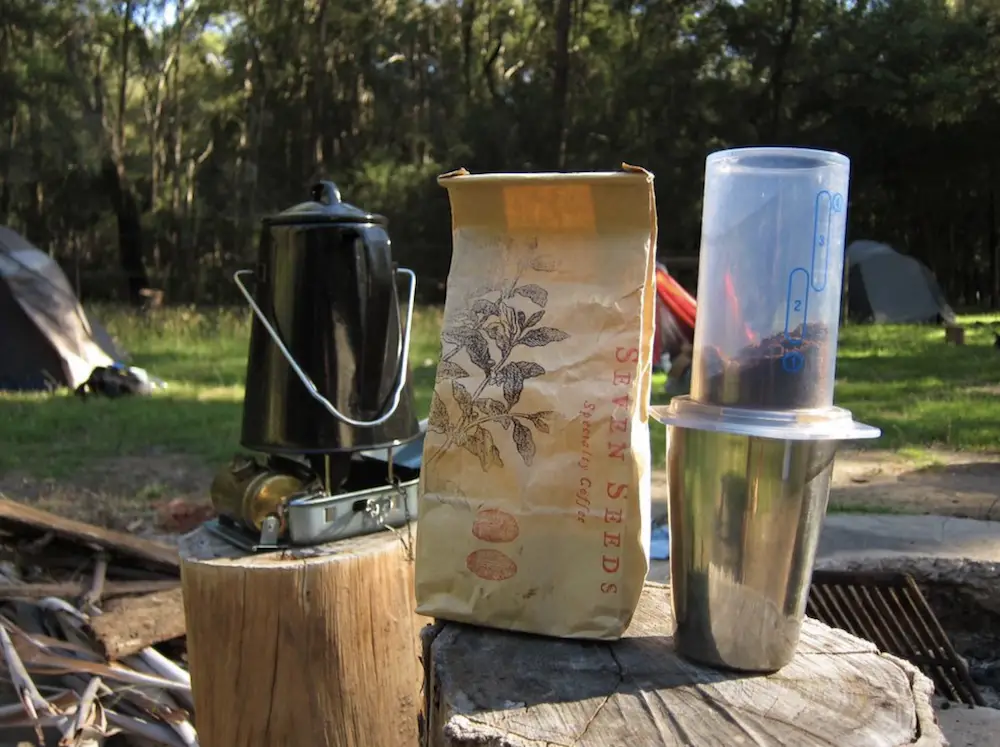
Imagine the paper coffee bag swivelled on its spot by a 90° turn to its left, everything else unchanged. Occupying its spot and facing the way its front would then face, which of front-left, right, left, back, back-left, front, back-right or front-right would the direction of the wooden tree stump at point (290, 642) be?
back-left

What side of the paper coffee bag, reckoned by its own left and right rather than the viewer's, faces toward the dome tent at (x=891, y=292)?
back

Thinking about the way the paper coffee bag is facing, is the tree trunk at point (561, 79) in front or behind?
behind

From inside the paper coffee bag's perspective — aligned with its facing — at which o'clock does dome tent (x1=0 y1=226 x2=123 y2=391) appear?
The dome tent is roughly at 5 o'clock from the paper coffee bag.

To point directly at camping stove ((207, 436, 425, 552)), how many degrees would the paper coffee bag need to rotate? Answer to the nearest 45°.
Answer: approximately 135° to its right

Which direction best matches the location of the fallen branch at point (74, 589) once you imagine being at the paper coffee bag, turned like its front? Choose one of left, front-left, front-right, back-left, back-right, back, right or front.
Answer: back-right

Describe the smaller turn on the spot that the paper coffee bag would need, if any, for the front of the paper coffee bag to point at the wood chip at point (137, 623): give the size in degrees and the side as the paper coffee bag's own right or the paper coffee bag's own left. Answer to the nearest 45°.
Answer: approximately 135° to the paper coffee bag's own right

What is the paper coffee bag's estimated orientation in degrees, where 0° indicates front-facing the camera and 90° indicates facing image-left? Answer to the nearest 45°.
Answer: approximately 0°
